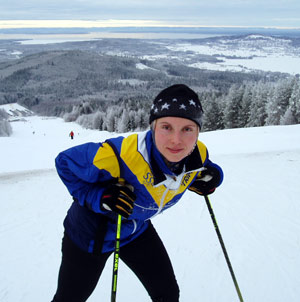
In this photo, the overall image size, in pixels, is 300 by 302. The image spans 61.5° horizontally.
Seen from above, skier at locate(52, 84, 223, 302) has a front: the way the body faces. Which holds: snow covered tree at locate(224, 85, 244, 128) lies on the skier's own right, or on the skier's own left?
on the skier's own left

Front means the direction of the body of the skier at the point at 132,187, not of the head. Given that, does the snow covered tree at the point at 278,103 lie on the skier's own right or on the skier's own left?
on the skier's own left

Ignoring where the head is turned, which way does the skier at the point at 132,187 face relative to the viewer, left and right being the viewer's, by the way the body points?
facing the viewer and to the right of the viewer
